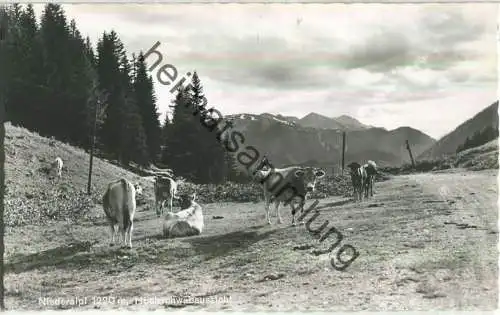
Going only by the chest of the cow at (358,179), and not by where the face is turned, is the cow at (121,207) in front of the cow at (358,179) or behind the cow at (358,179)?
in front

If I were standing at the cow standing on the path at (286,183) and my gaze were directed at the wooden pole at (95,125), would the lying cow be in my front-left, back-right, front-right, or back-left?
front-left

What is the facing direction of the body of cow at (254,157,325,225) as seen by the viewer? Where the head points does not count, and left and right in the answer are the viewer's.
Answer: facing the viewer and to the right of the viewer

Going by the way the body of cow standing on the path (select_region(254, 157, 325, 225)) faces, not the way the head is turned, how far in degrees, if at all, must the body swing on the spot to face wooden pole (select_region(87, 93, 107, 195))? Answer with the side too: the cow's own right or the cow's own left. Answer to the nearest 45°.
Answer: approximately 135° to the cow's own right

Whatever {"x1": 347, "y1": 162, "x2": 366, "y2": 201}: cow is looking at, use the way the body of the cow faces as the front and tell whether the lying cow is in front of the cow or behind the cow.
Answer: in front

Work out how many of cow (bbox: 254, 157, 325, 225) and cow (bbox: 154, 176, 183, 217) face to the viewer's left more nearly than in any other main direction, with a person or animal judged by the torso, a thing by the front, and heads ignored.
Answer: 0
